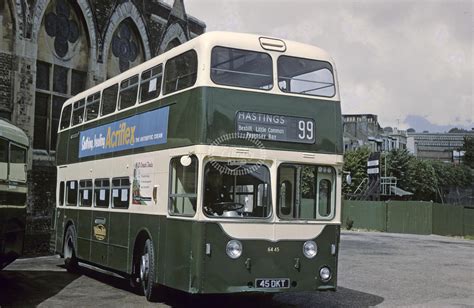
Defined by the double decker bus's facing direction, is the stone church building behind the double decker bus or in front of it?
behind

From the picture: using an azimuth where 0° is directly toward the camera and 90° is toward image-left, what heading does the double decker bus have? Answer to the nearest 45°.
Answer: approximately 315°

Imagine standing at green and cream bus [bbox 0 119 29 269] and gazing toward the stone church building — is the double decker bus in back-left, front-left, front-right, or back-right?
back-right

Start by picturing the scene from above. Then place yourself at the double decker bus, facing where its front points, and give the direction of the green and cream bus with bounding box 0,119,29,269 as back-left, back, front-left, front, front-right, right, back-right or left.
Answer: back

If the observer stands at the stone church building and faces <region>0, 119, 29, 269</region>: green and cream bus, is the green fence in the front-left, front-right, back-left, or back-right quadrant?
back-left

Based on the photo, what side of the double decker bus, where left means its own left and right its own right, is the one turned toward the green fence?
left
